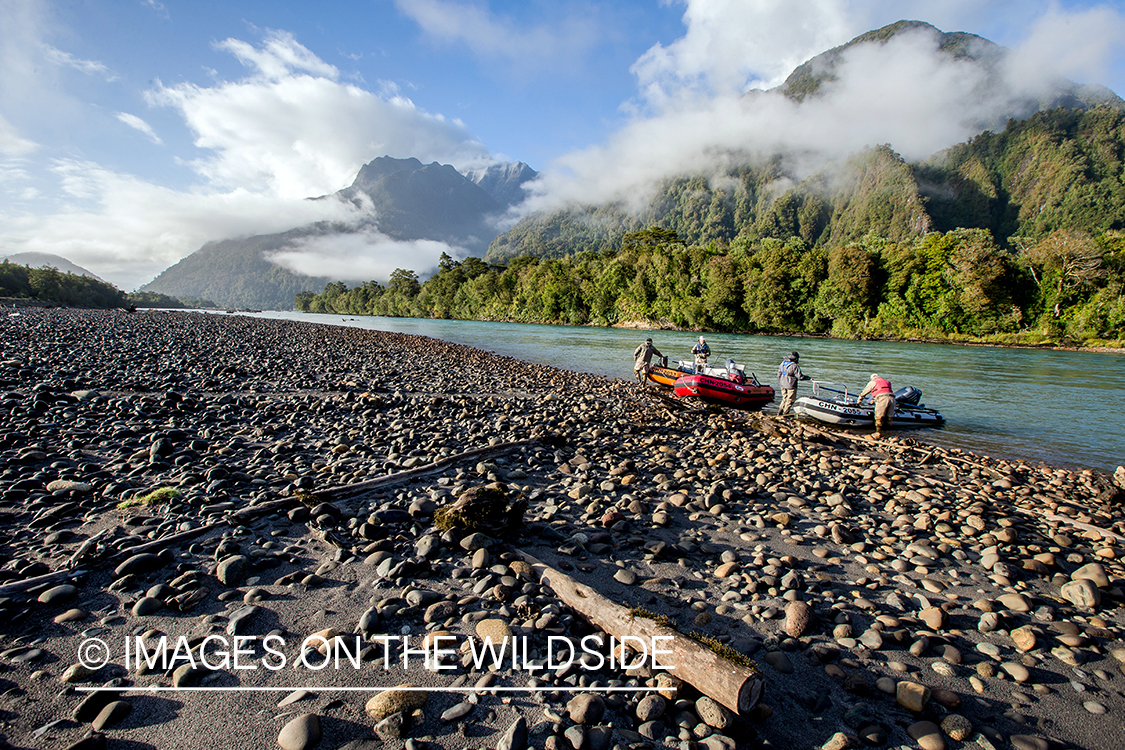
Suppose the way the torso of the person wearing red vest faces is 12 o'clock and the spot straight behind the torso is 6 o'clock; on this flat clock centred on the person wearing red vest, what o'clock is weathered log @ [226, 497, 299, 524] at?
The weathered log is roughly at 8 o'clock from the person wearing red vest.

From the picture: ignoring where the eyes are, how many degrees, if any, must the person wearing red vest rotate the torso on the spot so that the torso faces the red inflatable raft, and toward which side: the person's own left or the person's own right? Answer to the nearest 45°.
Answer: approximately 45° to the person's own left

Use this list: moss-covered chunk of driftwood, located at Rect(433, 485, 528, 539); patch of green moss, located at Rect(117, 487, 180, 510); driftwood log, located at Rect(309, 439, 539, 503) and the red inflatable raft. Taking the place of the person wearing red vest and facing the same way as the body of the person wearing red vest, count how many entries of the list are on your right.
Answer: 0

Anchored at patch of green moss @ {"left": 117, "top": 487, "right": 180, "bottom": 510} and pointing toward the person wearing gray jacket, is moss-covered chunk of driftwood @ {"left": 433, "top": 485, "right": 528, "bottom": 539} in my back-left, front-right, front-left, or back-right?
front-right

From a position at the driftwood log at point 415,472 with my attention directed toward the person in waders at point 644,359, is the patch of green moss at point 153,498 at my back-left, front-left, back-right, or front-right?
back-left

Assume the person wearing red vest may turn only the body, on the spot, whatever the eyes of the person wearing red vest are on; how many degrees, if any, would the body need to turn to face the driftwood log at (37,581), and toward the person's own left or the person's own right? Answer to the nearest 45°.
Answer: approximately 135° to the person's own left

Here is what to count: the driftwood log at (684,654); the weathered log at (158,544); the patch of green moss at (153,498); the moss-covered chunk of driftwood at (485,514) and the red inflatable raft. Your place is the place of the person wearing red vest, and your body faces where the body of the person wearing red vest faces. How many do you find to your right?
0

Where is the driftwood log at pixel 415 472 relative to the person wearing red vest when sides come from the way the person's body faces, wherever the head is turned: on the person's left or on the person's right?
on the person's left

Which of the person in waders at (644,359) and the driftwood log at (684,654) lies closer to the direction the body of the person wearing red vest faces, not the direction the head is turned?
the person in waders

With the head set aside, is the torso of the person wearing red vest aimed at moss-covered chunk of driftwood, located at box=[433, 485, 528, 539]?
no
